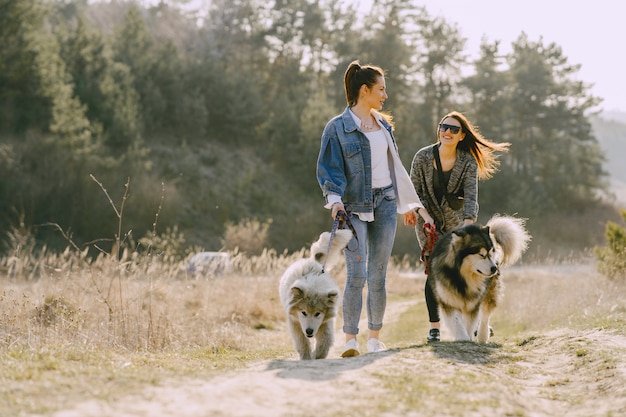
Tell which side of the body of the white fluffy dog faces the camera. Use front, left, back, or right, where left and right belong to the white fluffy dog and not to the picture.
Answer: front

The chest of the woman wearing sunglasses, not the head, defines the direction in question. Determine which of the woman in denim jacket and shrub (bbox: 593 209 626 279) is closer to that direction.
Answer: the woman in denim jacket

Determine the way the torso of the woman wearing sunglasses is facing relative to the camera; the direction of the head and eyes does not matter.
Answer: toward the camera

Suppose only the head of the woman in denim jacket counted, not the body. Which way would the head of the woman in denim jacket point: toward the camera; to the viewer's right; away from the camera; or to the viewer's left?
to the viewer's right

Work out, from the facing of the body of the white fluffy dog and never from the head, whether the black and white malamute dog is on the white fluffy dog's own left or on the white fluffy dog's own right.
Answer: on the white fluffy dog's own left

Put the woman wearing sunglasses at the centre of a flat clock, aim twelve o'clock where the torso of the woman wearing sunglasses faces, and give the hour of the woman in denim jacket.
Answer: The woman in denim jacket is roughly at 1 o'clock from the woman wearing sunglasses.

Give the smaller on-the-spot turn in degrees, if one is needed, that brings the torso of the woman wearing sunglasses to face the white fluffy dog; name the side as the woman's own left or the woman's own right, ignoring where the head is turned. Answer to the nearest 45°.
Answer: approximately 45° to the woman's own right
